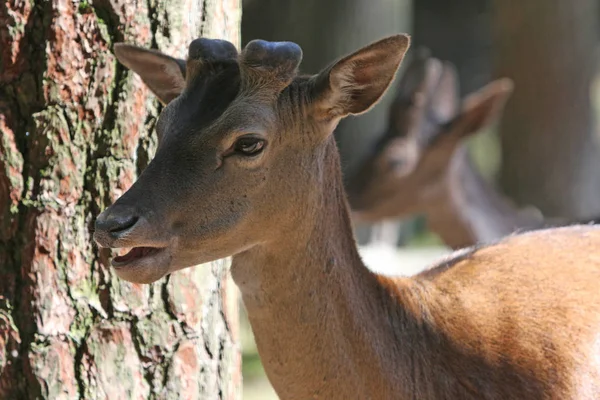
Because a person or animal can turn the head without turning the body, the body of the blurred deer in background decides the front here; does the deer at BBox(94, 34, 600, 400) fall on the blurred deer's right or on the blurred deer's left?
on the blurred deer's left

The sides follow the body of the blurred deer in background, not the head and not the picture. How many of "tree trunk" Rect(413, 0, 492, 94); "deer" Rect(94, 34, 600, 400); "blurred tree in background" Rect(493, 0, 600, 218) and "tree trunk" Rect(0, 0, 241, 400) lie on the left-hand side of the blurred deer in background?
2

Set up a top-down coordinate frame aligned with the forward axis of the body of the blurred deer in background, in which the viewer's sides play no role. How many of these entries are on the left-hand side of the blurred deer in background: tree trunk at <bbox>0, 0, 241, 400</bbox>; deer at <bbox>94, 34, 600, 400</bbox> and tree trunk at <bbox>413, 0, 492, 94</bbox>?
2

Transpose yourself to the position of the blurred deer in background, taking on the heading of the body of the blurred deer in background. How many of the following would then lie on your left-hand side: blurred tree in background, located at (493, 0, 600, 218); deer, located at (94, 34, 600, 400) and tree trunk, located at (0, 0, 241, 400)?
2

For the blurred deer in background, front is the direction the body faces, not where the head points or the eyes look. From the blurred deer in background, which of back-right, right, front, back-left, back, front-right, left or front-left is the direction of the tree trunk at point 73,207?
left

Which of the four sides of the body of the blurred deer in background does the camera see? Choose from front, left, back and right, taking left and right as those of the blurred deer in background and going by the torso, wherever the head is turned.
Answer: left

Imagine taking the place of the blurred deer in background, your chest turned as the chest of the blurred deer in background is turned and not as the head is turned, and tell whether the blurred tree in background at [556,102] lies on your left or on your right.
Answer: on your right
